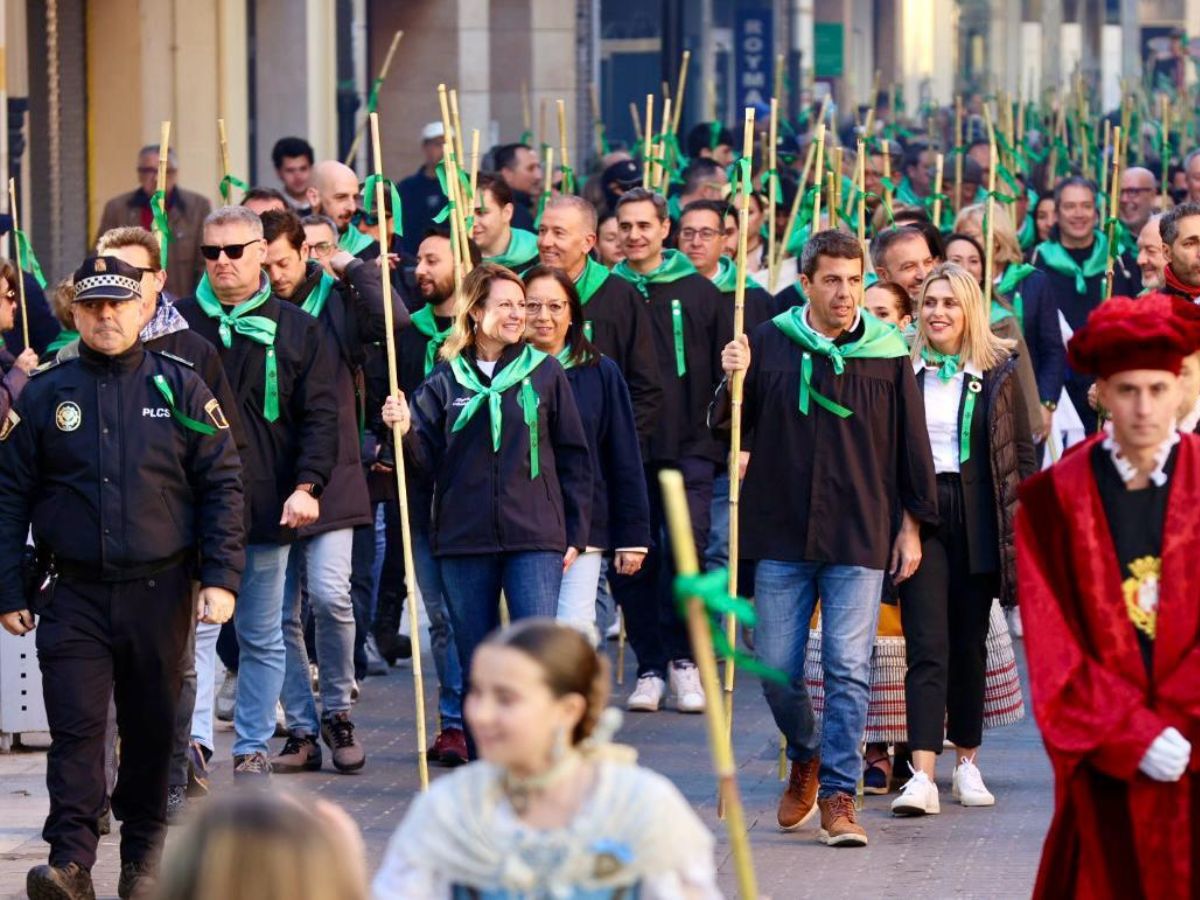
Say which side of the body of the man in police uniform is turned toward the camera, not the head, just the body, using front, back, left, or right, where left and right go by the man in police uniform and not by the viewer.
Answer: front

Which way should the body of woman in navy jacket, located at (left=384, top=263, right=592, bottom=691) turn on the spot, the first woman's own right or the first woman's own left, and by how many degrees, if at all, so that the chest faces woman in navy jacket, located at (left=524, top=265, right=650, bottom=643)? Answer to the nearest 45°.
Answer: approximately 135° to the first woman's own left

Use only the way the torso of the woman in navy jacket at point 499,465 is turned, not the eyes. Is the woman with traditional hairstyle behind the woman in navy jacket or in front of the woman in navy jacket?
in front

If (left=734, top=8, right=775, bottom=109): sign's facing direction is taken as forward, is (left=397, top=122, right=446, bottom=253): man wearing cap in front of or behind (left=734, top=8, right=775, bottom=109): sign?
in front

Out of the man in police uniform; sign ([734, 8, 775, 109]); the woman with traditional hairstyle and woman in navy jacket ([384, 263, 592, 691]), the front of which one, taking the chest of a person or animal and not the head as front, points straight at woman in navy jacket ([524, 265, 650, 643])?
the sign

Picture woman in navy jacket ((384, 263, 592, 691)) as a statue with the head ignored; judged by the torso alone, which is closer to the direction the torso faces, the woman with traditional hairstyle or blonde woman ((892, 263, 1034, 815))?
the woman with traditional hairstyle

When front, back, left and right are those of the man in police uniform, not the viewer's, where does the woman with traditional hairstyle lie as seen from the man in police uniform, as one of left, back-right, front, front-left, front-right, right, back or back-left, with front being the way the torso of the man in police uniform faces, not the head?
front

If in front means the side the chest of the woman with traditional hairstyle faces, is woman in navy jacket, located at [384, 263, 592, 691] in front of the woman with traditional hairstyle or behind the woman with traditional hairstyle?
behind

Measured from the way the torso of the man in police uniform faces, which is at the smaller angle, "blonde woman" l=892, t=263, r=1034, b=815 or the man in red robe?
the man in red robe

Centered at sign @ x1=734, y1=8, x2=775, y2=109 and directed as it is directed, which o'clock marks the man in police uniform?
The man in police uniform is roughly at 12 o'clock from the sign.

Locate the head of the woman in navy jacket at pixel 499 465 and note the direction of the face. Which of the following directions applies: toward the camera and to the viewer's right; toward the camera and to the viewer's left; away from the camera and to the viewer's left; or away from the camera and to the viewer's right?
toward the camera and to the viewer's right

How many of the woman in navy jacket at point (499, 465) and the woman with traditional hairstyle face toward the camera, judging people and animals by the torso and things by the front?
2

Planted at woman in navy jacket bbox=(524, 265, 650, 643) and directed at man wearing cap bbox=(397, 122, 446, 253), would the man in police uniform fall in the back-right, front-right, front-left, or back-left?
back-left

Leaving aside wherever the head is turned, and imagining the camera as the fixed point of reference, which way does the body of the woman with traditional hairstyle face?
toward the camera

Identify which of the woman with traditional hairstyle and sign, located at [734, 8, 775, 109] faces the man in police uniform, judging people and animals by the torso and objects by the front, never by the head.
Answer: the sign

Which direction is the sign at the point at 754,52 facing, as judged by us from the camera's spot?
facing the viewer
